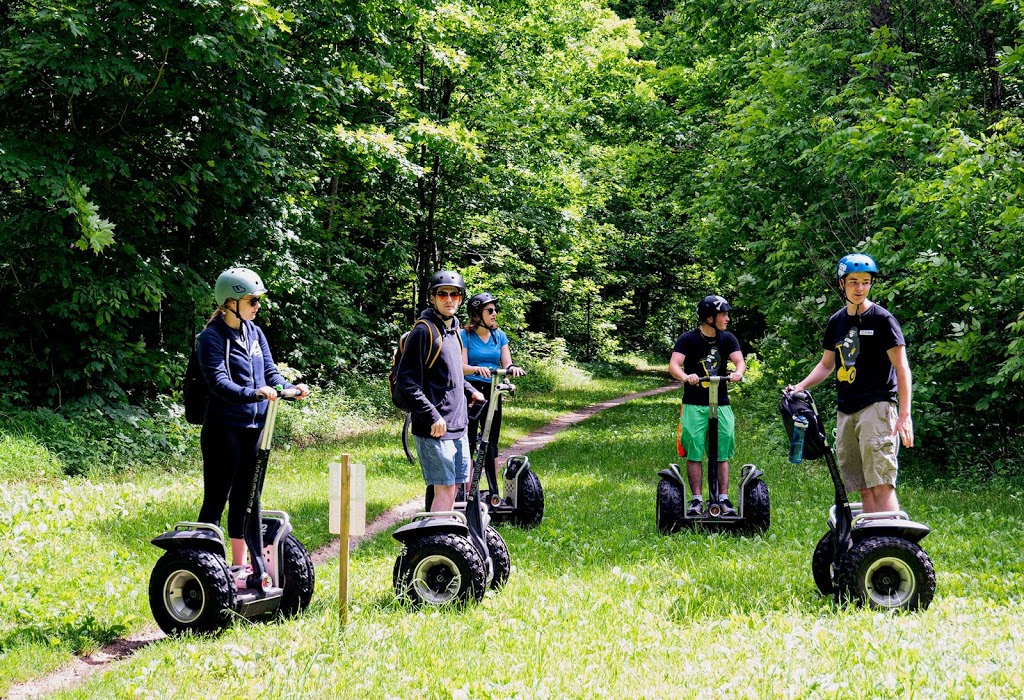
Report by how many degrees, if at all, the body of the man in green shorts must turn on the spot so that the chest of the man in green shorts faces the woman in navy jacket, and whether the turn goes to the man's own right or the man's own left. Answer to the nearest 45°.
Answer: approximately 45° to the man's own right

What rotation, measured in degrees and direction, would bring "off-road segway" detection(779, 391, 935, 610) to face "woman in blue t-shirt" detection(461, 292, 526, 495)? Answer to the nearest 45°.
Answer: approximately 90° to its right

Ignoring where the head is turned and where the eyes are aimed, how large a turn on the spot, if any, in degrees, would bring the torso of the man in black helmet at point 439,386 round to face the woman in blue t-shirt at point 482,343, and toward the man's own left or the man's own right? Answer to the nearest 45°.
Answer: approximately 135° to the man's own left

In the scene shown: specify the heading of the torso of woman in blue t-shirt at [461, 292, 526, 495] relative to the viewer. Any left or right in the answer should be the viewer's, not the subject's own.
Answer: facing the viewer and to the right of the viewer

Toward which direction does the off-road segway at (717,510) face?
toward the camera

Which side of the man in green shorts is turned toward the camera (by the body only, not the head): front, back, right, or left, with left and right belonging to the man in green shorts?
front

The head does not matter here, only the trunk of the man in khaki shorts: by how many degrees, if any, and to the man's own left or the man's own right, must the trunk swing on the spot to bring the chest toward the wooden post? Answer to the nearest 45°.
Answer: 0° — they already face it

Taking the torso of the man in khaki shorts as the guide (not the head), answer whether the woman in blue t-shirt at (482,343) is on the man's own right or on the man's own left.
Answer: on the man's own right

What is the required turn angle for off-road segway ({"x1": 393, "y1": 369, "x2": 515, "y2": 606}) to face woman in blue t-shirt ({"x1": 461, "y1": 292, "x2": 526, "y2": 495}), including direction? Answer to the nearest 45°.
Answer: approximately 135° to its left

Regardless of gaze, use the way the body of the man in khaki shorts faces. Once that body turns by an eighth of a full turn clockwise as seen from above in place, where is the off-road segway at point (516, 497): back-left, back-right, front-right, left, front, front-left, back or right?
front-right

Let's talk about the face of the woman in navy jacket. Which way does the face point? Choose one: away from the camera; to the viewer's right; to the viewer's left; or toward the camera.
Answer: to the viewer's right

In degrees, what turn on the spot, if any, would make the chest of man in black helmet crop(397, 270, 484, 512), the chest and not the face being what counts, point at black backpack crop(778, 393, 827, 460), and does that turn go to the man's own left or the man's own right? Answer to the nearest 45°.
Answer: approximately 45° to the man's own left

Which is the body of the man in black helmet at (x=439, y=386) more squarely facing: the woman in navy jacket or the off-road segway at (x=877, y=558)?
the off-road segway

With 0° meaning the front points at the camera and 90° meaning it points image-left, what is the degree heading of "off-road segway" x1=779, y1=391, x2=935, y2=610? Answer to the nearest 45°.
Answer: approximately 45°

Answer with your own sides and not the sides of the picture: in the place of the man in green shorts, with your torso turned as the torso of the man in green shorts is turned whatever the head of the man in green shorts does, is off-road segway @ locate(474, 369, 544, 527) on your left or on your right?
on your right
